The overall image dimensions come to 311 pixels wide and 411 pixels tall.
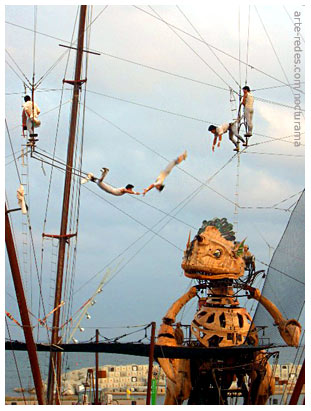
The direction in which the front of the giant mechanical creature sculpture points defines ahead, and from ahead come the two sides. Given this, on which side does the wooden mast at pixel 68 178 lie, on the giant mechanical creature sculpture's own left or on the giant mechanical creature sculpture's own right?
on the giant mechanical creature sculpture's own right

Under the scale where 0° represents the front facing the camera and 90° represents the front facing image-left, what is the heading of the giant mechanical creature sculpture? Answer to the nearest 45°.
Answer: approximately 0°

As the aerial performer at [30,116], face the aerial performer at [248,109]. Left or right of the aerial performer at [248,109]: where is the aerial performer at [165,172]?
right

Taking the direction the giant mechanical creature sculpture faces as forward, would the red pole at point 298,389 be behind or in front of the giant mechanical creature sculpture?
in front

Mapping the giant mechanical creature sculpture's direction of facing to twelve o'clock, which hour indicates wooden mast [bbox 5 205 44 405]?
The wooden mast is roughly at 1 o'clock from the giant mechanical creature sculpture.
